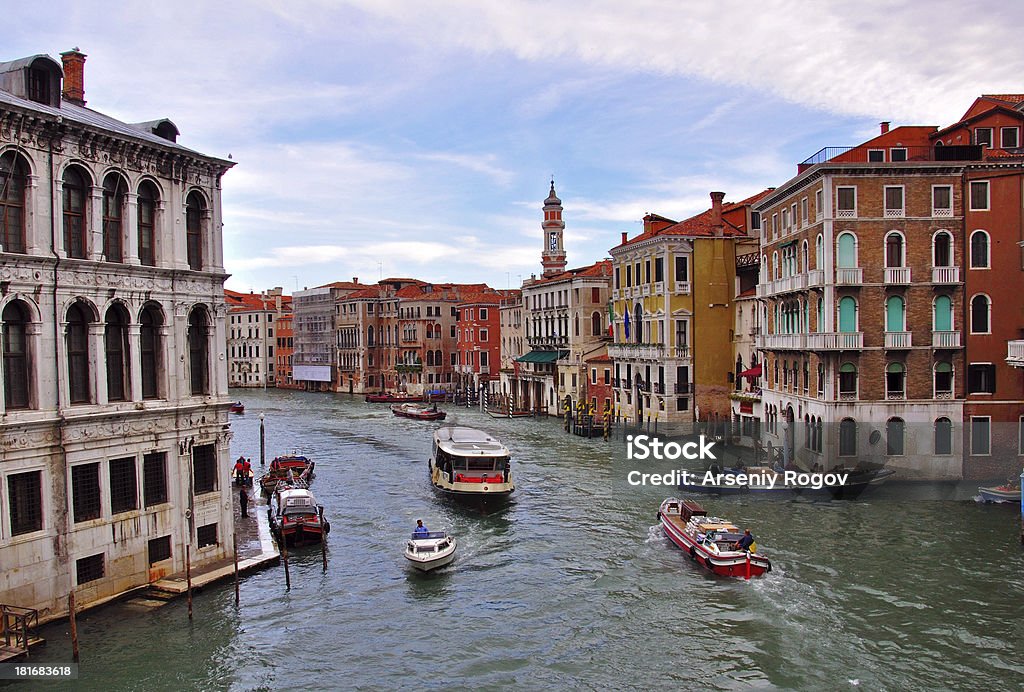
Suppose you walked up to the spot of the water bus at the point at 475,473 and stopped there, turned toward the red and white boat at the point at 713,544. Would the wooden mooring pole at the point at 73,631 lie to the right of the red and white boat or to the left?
right

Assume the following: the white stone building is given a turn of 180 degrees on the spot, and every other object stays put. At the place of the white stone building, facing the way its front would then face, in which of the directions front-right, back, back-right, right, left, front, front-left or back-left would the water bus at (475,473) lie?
right

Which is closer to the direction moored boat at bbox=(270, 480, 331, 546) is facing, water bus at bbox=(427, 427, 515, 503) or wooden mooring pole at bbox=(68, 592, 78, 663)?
the wooden mooring pole

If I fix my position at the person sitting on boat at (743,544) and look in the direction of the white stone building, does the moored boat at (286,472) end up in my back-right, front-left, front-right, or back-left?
front-right

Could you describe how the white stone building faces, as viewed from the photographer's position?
facing the viewer and to the right of the viewer

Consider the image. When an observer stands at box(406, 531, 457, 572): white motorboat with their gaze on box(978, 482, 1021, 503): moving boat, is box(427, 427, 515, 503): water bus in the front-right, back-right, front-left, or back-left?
front-left

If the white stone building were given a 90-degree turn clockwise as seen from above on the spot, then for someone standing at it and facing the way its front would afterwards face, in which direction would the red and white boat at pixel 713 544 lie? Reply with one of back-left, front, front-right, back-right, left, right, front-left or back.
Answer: back-left
